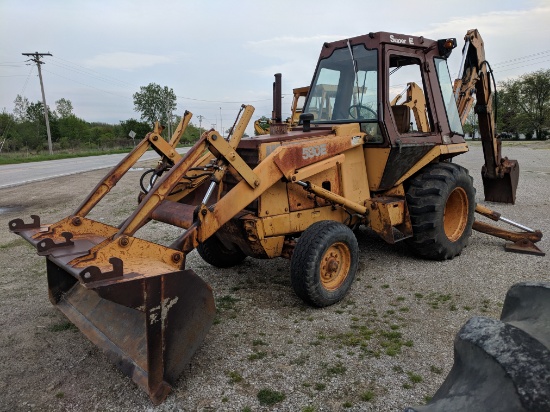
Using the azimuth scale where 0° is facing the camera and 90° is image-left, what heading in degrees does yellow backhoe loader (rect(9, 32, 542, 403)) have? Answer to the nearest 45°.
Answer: approximately 45°

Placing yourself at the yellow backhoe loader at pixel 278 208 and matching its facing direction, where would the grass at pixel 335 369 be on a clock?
The grass is roughly at 10 o'clock from the yellow backhoe loader.

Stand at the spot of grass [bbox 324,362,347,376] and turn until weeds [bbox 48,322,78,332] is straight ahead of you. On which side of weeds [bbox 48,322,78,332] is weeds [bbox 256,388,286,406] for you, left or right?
left

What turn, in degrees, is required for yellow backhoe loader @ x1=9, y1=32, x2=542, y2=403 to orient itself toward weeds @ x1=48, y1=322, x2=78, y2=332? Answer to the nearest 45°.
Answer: approximately 45° to its right

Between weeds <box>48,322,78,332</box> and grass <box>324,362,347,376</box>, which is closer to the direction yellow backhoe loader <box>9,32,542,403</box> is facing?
the weeds
